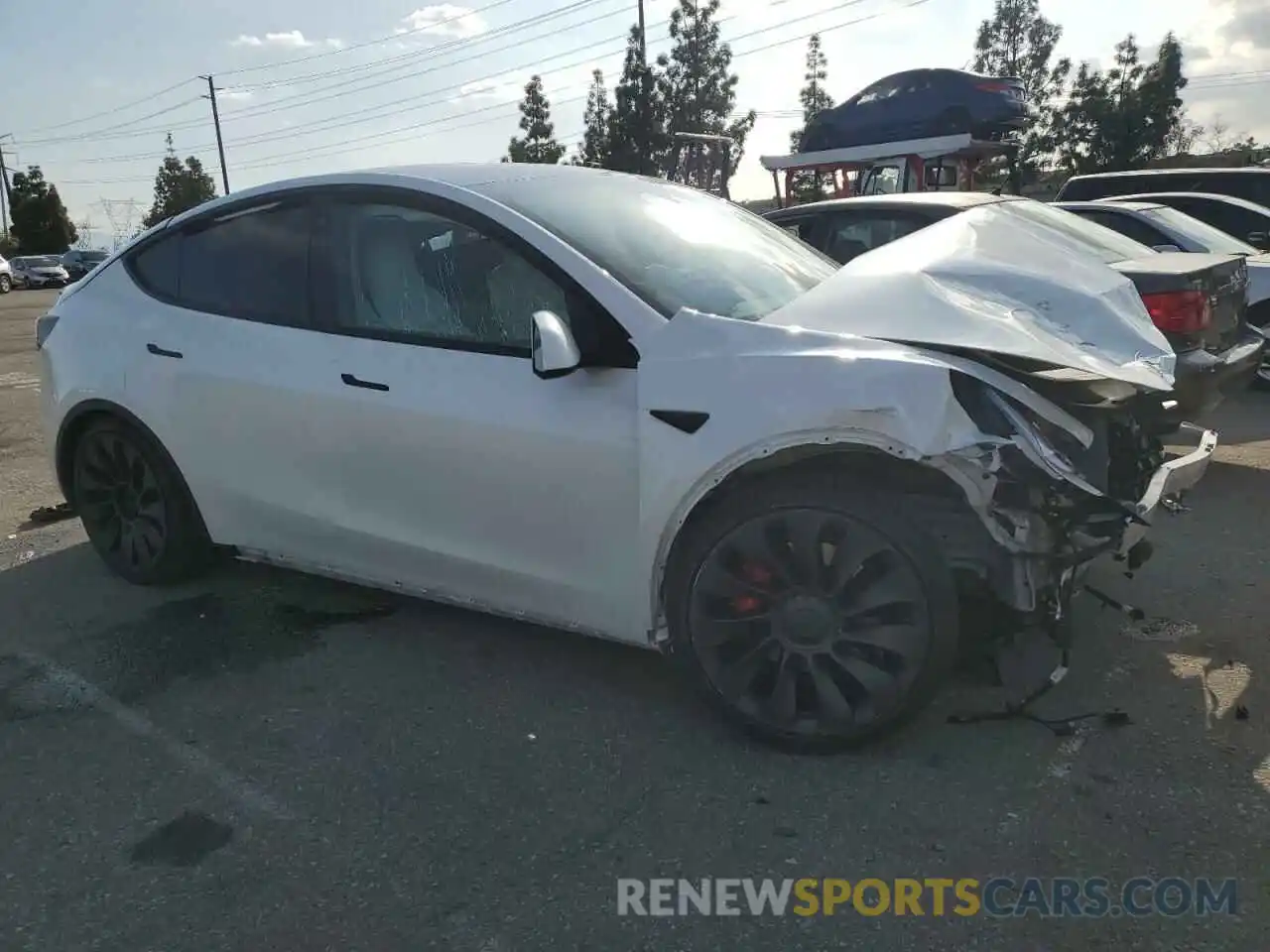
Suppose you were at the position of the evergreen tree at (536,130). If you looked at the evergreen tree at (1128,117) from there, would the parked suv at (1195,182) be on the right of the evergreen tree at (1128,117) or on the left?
right

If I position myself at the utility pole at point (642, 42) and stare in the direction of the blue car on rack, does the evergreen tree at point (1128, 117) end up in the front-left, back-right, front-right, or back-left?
front-left

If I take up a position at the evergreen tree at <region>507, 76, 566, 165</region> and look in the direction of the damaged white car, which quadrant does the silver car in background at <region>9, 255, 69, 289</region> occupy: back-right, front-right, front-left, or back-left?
front-right

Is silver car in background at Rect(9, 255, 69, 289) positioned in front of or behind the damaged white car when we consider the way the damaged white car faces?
behind

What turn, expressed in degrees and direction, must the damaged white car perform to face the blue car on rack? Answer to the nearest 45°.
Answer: approximately 135° to its left

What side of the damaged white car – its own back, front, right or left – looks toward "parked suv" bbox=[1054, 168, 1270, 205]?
left

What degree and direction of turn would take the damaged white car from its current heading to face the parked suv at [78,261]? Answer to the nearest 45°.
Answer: approximately 180°
